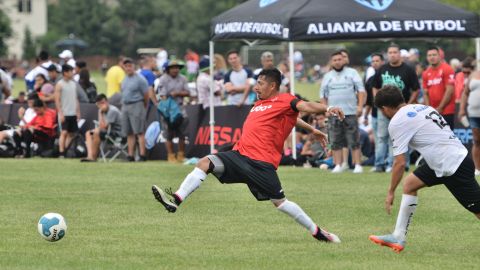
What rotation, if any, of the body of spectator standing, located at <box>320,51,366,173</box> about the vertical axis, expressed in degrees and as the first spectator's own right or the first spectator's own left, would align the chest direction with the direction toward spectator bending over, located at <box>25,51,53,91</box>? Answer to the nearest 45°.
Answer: approximately 135° to the first spectator's own right

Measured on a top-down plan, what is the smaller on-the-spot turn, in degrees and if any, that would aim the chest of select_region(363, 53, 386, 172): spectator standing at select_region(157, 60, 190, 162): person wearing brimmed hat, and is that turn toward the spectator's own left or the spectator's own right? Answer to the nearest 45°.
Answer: approximately 45° to the spectator's own right

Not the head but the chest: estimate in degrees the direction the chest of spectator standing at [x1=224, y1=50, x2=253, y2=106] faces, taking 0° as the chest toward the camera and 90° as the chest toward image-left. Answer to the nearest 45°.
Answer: approximately 0°

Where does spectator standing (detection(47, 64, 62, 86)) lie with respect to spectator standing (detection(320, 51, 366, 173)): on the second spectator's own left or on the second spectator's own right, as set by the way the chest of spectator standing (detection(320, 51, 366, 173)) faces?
on the second spectator's own right

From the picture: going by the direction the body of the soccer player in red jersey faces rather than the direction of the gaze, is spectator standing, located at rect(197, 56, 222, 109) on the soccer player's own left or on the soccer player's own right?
on the soccer player's own right
